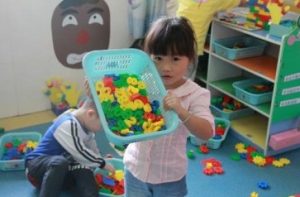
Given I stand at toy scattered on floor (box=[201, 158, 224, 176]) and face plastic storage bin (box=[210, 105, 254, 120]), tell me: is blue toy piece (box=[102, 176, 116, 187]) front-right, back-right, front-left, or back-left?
back-left

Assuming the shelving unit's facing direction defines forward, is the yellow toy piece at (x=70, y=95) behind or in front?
in front

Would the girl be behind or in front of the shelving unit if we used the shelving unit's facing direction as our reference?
in front

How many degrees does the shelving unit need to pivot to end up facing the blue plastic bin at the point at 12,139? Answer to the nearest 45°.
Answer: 0° — it already faces it

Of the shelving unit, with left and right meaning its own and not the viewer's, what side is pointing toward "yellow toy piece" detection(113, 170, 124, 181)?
front

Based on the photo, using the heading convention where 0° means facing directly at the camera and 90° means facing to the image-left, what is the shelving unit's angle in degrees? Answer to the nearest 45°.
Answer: approximately 45°

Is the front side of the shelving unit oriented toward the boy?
yes
